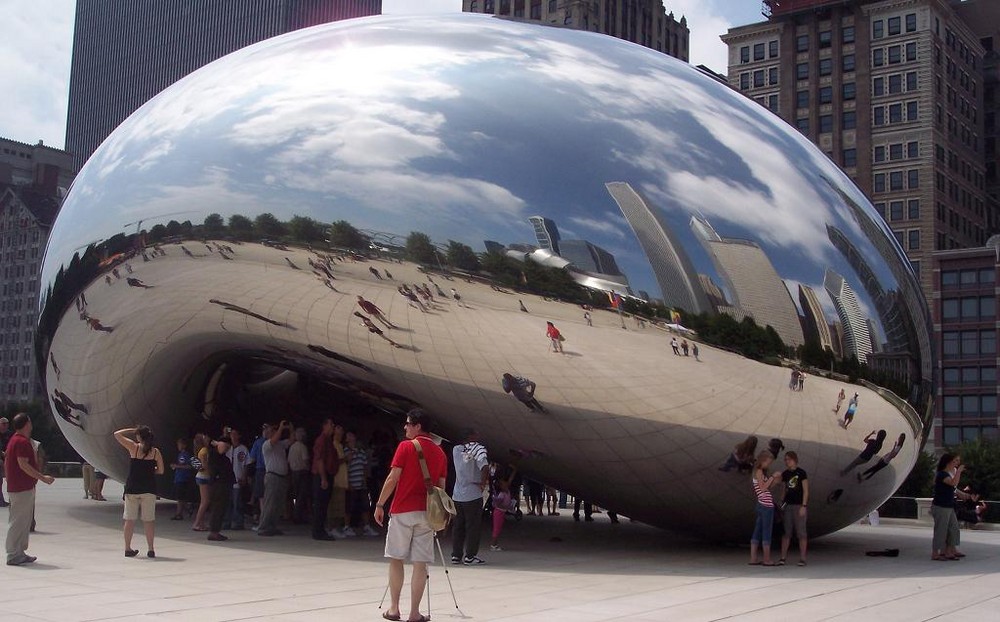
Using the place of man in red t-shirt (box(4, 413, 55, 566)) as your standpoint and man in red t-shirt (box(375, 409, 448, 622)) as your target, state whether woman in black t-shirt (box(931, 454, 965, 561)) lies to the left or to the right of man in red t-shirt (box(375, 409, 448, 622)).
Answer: left

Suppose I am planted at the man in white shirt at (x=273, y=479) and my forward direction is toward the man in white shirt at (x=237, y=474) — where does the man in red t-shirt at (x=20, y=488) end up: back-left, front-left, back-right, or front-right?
back-left

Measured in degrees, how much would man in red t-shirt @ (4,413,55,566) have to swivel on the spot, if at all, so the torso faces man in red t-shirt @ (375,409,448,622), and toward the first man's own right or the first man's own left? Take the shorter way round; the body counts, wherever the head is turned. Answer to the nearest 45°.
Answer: approximately 45° to the first man's own right

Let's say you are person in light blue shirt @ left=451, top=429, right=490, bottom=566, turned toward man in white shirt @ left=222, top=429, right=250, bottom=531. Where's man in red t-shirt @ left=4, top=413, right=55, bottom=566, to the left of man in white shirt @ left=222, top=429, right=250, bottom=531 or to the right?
left

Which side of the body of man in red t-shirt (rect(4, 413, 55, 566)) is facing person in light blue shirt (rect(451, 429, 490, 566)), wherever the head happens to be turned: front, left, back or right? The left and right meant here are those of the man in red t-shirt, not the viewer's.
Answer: front

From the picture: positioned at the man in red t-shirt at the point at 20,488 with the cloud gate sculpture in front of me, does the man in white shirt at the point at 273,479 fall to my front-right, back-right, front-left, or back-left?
front-left

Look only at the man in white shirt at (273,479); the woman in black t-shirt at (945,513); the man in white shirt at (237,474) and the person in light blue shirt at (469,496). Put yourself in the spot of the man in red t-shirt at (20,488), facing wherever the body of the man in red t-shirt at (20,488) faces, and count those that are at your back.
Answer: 0

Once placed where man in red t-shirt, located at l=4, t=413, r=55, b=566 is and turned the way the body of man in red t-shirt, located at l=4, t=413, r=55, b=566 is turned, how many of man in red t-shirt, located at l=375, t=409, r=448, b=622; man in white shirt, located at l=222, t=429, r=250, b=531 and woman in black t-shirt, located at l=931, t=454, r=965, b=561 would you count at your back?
0

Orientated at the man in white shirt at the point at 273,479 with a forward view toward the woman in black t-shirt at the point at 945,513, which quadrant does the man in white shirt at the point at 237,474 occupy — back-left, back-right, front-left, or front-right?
back-left

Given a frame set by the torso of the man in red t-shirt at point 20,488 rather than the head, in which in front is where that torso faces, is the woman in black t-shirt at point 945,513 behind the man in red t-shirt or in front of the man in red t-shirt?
in front

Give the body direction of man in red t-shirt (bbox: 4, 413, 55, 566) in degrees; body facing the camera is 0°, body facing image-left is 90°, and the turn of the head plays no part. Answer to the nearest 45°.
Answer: approximately 270°

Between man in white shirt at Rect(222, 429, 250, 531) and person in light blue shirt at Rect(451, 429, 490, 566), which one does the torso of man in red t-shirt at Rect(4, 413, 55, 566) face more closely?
the person in light blue shirt

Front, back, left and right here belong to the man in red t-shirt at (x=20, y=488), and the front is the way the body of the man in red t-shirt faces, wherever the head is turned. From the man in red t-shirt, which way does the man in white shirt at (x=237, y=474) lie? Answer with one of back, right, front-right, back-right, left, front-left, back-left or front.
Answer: front-left
